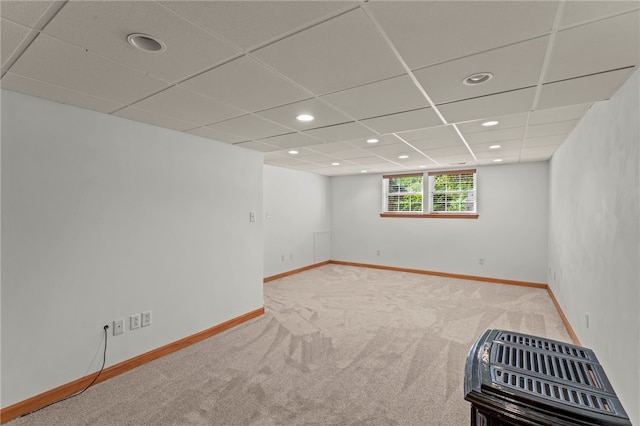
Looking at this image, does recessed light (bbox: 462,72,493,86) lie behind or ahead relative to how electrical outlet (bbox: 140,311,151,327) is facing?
ahead

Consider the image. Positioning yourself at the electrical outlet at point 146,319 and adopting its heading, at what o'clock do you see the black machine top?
The black machine top is roughly at 1 o'clock from the electrical outlet.

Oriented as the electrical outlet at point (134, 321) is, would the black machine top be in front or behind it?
in front

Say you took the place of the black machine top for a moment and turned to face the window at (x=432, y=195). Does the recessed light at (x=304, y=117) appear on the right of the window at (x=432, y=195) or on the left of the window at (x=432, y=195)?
left
